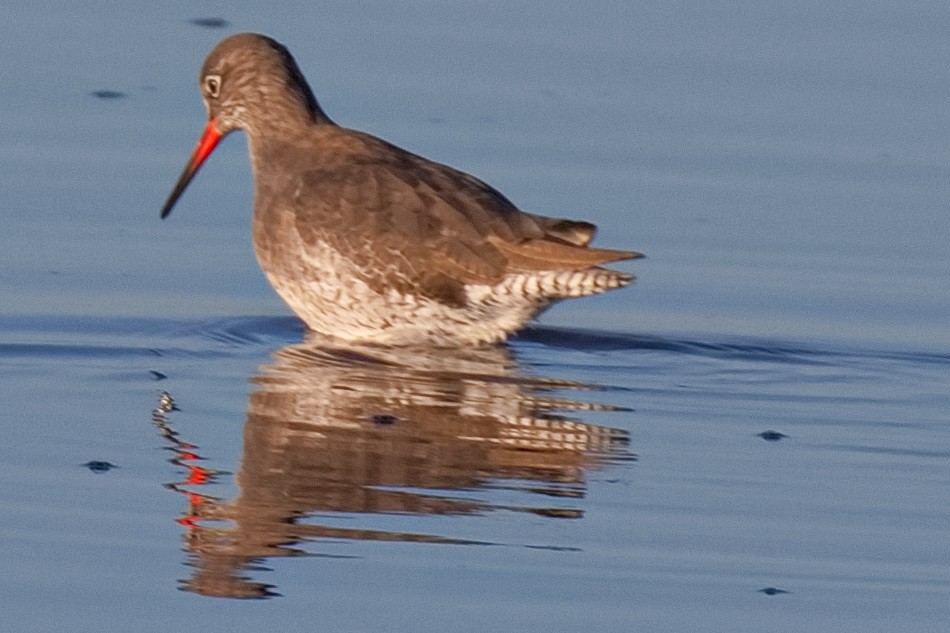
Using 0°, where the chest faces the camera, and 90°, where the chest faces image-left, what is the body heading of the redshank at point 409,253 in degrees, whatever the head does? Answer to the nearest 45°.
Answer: approximately 90°
